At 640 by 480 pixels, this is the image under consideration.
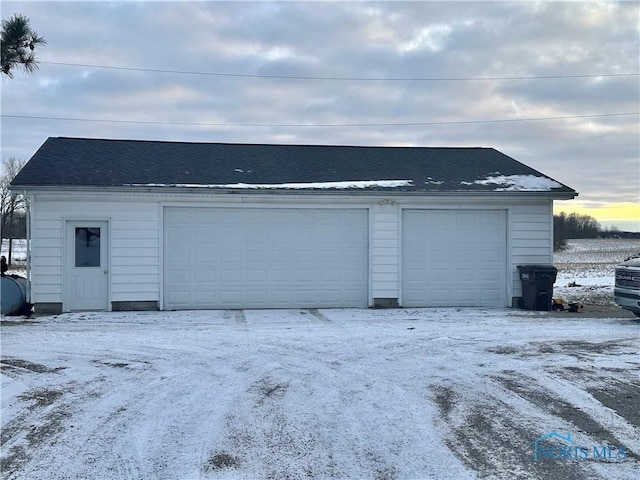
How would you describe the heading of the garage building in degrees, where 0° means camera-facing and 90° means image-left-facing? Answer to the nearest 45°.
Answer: approximately 0°

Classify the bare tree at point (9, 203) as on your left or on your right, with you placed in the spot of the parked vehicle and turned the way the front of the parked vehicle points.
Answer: on your right

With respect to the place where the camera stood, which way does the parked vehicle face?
facing the viewer and to the left of the viewer

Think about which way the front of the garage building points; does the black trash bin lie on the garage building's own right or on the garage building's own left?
on the garage building's own left

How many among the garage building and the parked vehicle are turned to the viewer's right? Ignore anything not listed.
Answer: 0

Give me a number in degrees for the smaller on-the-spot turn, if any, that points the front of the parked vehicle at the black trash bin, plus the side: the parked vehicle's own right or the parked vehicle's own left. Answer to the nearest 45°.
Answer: approximately 90° to the parked vehicle's own right

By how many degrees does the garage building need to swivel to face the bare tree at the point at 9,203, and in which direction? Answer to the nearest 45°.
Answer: approximately 135° to its right
